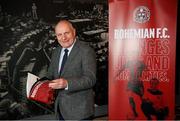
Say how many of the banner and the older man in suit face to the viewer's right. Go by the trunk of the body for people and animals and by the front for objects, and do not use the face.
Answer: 0

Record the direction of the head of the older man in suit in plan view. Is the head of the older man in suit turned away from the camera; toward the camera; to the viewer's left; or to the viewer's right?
toward the camera

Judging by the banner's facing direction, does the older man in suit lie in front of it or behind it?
in front

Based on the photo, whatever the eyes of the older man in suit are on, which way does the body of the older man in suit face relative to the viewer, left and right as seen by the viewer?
facing the viewer and to the left of the viewer

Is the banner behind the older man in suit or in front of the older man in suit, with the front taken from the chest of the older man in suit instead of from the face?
behind

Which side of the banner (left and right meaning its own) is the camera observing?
front
